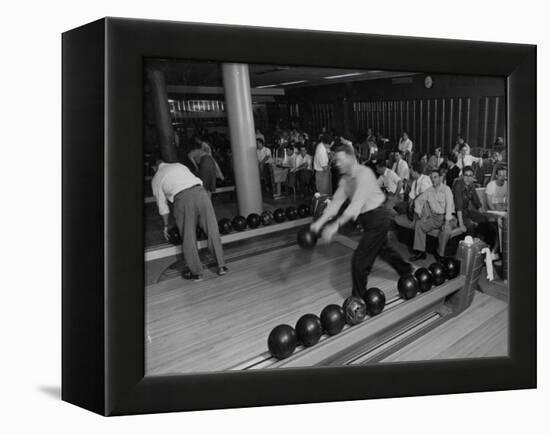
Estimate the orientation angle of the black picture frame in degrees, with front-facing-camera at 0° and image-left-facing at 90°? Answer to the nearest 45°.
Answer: approximately 315°
